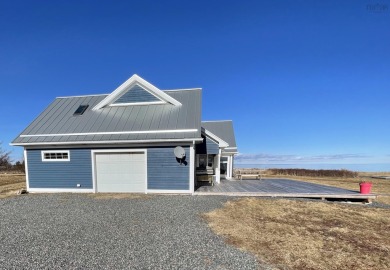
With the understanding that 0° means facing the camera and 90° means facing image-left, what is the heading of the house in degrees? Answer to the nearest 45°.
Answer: approximately 0°
